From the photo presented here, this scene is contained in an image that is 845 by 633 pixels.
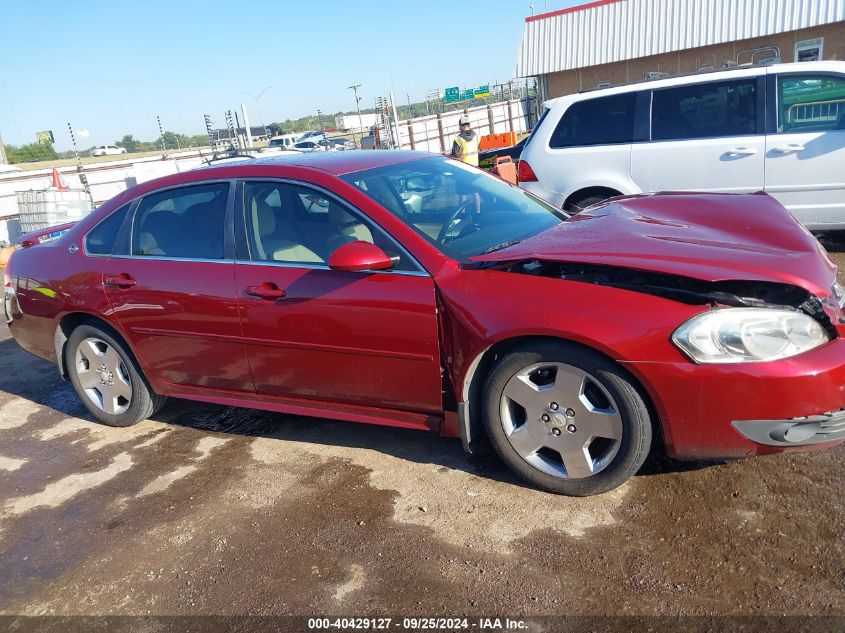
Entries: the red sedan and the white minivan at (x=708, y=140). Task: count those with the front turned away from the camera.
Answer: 0

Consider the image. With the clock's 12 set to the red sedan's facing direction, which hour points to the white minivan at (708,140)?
The white minivan is roughly at 9 o'clock from the red sedan.

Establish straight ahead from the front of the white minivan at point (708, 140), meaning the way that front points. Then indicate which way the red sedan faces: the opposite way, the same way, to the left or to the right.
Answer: the same way

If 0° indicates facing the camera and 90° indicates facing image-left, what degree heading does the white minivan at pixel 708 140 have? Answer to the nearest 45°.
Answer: approximately 270°

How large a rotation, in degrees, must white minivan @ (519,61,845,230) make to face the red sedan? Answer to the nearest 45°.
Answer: approximately 90° to its right

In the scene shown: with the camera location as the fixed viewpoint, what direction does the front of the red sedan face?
facing the viewer and to the right of the viewer

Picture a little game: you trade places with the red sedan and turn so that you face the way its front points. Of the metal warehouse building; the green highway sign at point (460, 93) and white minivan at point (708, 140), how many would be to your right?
0

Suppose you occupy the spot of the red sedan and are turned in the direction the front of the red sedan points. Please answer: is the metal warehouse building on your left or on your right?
on your left

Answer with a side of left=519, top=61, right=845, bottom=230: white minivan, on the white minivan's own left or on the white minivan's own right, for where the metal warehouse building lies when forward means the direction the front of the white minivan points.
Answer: on the white minivan's own left

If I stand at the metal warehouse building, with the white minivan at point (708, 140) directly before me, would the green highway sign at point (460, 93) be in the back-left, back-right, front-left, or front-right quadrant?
back-right

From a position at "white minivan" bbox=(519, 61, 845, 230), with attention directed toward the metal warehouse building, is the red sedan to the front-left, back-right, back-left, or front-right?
back-left
